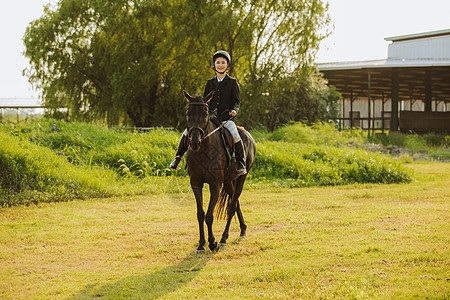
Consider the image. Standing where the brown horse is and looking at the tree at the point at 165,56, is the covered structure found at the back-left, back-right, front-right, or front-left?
front-right

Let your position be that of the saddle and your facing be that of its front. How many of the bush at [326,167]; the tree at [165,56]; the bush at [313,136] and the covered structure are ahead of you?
0

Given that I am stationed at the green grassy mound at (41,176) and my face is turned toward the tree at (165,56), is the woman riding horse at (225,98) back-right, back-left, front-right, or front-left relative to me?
back-right

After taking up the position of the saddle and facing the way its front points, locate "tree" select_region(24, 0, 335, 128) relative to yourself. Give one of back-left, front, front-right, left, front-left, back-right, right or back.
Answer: back-right

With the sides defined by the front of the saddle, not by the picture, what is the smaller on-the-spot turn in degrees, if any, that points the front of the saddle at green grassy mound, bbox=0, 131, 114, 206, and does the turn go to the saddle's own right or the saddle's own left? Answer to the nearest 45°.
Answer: approximately 90° to the saddle's own right

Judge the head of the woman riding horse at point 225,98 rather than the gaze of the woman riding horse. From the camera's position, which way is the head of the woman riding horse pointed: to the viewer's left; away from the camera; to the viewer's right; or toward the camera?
toward the camera

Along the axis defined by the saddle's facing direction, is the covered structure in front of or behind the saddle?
behind

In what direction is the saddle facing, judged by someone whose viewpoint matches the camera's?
facing the viewer and to the left of the viewer

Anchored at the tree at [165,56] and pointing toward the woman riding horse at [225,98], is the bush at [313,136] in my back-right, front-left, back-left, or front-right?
front-left
